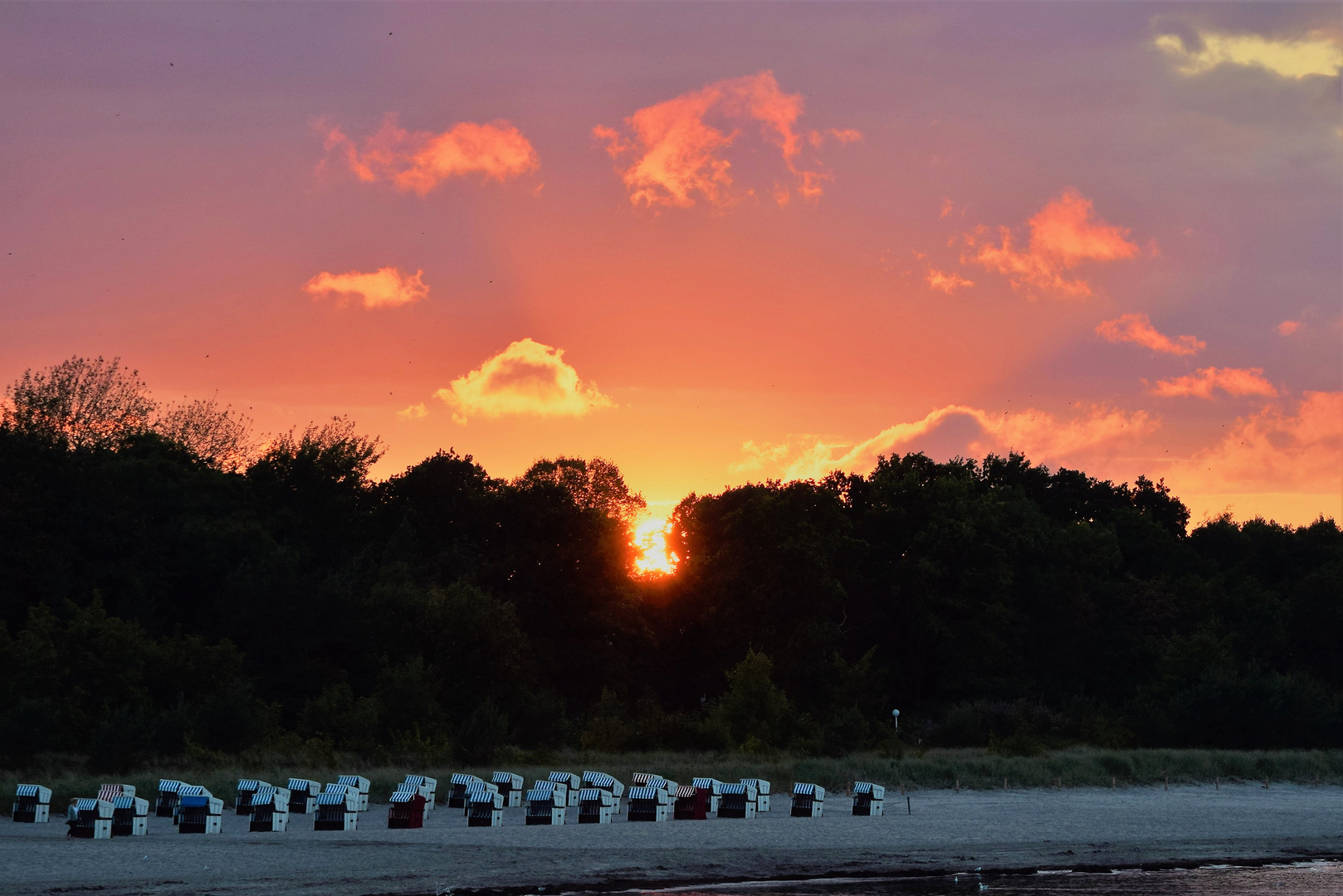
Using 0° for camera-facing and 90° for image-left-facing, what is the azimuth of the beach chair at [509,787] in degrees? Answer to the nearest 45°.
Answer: approximately 45°

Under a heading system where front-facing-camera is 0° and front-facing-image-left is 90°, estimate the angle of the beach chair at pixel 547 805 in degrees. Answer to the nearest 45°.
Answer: approximately 45°

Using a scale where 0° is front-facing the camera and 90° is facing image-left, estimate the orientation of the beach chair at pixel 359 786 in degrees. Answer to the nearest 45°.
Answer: approximately 45°

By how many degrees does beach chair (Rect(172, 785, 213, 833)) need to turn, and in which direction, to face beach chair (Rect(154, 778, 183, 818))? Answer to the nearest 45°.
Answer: approximately 135° to its right

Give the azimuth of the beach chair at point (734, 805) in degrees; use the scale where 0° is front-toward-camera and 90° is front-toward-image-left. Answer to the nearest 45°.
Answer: approximately 45°

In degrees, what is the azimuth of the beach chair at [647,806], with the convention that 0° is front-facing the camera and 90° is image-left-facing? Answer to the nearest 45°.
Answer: approximately 45°
